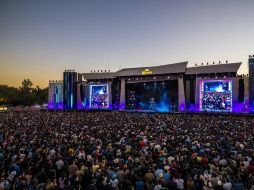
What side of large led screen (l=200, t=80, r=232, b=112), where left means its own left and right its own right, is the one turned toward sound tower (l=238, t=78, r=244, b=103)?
left

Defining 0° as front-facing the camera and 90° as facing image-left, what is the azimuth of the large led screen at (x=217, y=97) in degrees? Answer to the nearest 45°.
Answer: approximately 0°
